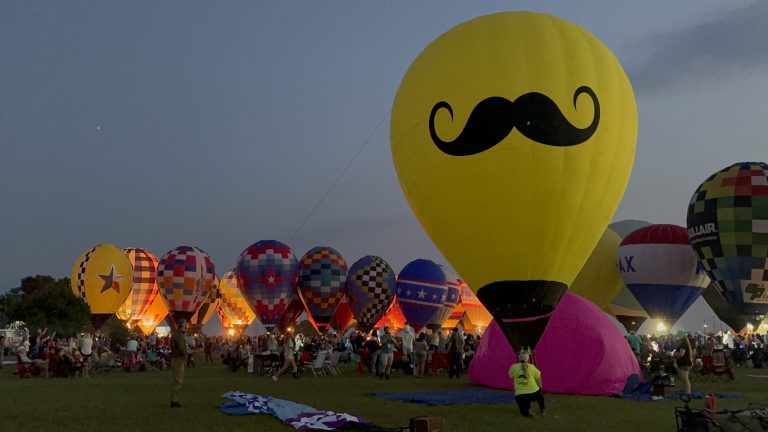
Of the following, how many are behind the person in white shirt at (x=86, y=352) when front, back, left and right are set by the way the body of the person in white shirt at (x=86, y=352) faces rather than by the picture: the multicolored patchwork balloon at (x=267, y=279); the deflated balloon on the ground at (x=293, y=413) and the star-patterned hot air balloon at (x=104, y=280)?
1

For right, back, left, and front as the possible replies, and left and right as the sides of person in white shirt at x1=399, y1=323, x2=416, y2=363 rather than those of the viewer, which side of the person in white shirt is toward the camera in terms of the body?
back

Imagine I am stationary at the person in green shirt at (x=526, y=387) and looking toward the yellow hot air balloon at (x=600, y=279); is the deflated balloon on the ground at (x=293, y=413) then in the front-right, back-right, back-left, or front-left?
back-left

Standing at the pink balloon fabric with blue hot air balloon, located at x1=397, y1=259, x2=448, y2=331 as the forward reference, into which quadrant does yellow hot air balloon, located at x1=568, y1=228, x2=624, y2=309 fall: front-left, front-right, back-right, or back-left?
front-right

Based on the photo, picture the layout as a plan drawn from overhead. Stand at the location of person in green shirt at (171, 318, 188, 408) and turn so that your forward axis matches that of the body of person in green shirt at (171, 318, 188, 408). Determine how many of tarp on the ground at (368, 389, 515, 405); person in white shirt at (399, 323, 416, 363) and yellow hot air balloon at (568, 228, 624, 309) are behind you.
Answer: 0

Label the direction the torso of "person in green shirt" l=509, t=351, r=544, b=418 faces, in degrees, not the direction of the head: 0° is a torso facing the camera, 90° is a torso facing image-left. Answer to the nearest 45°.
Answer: approximately 180°

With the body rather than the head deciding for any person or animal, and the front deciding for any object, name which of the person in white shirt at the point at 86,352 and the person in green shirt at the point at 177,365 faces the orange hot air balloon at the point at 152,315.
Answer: the person in white shirt

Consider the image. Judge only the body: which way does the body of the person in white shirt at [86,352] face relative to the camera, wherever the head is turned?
away from the camera

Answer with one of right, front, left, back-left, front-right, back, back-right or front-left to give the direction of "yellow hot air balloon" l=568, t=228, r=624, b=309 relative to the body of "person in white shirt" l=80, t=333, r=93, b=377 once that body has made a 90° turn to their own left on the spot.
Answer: back

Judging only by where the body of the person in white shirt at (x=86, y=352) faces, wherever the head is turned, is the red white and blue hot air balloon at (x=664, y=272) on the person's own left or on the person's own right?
on the person's own right
